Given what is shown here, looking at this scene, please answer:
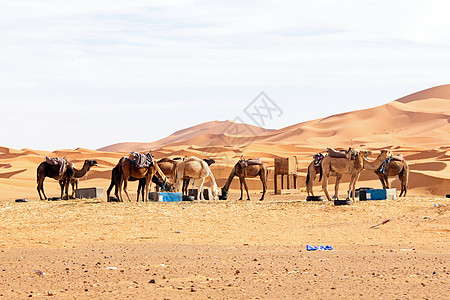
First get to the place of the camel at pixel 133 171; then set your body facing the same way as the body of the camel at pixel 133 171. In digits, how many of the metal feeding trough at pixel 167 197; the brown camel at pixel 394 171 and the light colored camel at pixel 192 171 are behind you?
0

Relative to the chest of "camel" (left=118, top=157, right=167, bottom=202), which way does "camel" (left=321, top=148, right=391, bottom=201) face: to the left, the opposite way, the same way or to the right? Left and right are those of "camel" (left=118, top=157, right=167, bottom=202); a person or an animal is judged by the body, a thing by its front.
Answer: the same way

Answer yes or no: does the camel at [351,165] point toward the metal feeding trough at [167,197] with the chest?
no

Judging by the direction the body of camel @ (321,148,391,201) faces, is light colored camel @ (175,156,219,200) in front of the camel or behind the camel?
behind

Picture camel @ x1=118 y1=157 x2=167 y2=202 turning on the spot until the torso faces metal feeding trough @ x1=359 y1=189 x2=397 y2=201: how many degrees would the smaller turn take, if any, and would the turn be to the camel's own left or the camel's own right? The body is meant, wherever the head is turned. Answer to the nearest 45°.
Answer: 0° — it already faces it

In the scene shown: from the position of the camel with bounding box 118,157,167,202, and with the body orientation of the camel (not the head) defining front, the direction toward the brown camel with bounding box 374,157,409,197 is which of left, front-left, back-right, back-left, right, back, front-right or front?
front

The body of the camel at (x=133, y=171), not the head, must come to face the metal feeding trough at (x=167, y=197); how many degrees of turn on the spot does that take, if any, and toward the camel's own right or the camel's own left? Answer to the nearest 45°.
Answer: approximately 45° to the camel's own right

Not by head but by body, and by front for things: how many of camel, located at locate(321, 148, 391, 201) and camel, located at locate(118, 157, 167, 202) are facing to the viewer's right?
2

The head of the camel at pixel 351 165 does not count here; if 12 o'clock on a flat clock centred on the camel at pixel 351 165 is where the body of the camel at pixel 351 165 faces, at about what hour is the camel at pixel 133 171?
the camel at pixel 133 171 is roughly at 6 o'clock from the camel at pixel 351 165.

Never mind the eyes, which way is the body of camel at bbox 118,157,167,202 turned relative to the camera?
to the viewer's right

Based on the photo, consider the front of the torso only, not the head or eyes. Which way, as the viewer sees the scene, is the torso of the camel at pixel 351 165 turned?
to the viewer's right

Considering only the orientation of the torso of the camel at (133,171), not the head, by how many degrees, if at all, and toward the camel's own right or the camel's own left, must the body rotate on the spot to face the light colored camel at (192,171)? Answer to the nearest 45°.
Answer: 0° — it already faces it

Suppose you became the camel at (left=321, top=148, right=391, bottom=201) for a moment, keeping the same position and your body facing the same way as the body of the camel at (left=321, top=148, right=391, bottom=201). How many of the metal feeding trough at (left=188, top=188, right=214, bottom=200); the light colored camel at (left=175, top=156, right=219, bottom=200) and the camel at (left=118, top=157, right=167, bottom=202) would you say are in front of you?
0

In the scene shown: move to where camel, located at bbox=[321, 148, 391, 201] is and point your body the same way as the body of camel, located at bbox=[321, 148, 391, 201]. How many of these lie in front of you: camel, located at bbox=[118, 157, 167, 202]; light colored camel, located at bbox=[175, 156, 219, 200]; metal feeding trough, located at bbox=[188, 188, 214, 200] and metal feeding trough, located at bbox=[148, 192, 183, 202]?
0

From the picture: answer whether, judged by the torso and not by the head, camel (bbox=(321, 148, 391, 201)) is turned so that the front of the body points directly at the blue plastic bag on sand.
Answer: no

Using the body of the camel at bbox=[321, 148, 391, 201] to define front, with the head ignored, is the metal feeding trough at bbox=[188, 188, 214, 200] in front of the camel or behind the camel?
behind
